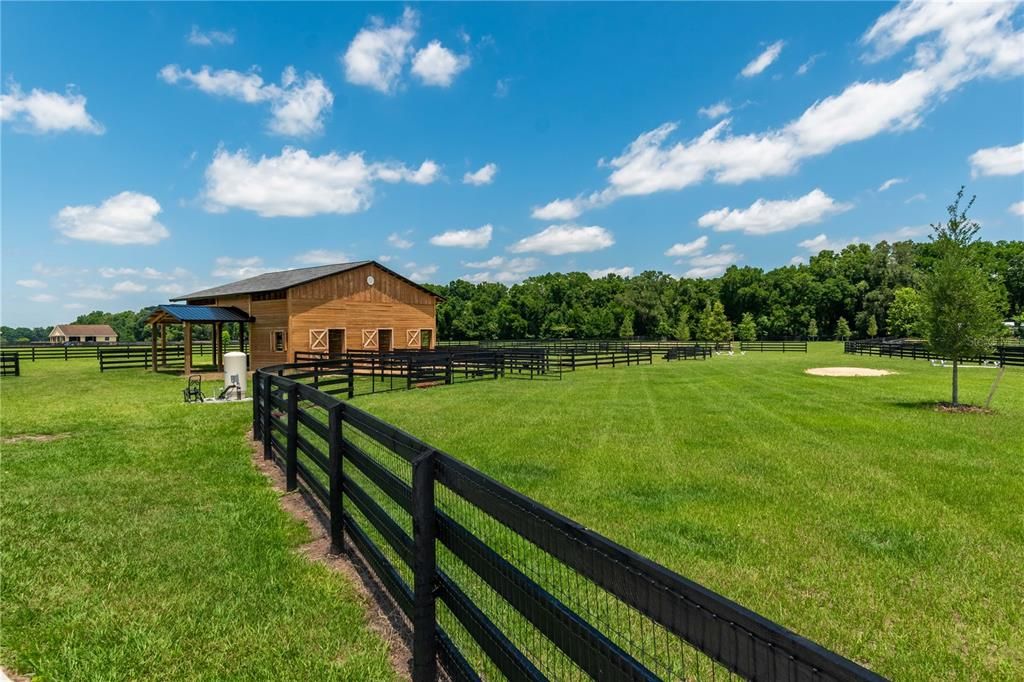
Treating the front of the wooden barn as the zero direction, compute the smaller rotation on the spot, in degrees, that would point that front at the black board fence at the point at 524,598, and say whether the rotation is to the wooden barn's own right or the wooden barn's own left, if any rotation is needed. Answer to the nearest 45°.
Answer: approximately 45° to the wooden barn's own right

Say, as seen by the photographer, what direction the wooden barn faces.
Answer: facing the viewer and to the right of the viewer

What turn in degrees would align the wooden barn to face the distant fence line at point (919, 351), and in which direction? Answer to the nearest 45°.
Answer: approximately 45° to its left

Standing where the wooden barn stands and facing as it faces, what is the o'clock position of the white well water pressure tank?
The white well water pressure tank is roughly at 2 o'clock from the wooden barn.

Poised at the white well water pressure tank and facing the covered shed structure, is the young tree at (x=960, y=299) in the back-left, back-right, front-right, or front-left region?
back-right

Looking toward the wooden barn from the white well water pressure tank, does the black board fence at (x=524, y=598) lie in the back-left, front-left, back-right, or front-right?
back-right
